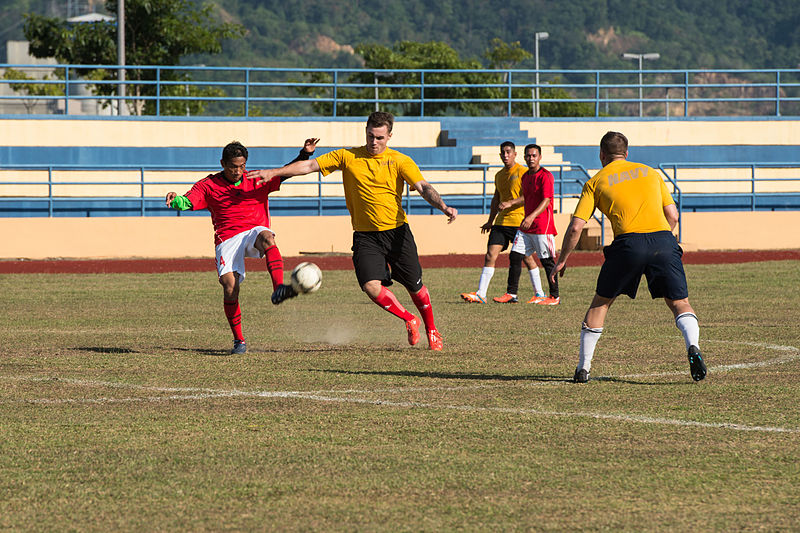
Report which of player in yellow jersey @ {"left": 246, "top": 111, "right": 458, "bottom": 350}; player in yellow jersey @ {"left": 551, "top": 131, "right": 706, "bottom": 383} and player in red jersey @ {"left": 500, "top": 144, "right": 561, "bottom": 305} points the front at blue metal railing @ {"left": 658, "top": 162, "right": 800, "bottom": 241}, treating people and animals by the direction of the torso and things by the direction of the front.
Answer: player in yellow jersey @ {"left": 551, "top": 131, "right": 706, "bottom": 383}

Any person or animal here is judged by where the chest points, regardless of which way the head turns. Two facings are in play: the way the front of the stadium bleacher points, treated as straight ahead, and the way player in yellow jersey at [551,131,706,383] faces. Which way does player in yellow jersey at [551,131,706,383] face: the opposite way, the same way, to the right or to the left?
the opposite way

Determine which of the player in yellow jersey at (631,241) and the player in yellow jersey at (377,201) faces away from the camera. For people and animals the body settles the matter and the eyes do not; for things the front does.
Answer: the player in yellow jersey at (631,241)

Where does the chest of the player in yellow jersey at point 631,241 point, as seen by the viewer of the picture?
away from the camera

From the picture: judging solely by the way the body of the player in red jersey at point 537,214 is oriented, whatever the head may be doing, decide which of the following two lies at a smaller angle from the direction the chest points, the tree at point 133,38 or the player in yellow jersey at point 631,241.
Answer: the player in yellow jersey

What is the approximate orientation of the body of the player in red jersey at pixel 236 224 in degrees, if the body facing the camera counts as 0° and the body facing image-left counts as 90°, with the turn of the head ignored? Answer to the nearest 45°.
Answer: approximately 315°

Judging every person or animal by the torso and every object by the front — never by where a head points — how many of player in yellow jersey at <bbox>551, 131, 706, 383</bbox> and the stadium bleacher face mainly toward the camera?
1

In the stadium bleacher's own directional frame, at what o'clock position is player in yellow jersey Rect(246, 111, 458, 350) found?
The player in yellow jersey is roughly at 12 o'clock from the stadium bleacher.

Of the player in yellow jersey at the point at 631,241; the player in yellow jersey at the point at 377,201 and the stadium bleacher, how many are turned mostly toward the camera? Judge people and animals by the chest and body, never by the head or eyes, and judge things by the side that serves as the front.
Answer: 2

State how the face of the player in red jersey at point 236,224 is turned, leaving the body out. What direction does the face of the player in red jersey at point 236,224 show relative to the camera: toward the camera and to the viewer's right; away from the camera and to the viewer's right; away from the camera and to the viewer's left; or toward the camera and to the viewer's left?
toward the camera and to the viewer's right

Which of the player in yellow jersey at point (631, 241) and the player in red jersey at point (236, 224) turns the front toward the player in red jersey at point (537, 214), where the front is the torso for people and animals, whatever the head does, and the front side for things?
the player in yellow jersey
